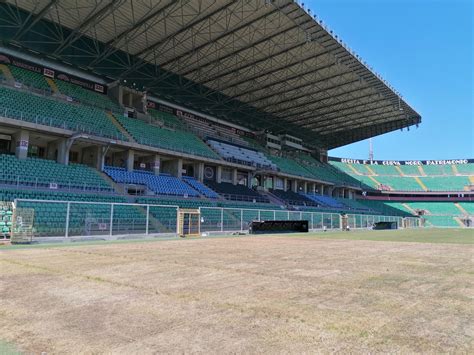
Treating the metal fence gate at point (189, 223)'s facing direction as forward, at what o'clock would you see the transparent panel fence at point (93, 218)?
The transparent panel fence is roughly at 3 o'clock from the metal fence gate.

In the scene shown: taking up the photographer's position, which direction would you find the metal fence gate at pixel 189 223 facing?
facing the viewer and to the right of the viewer

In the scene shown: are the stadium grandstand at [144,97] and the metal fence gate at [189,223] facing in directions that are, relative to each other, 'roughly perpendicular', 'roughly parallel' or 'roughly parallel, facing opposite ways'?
roughly parallel
